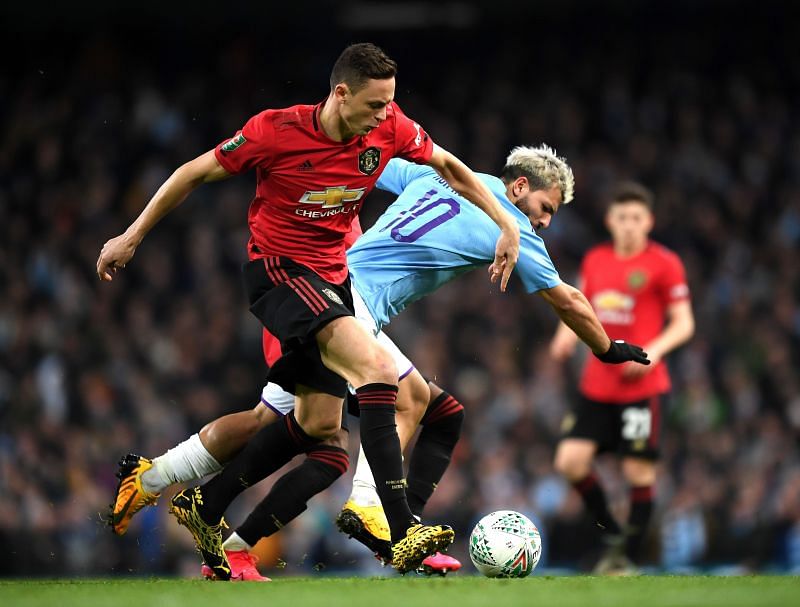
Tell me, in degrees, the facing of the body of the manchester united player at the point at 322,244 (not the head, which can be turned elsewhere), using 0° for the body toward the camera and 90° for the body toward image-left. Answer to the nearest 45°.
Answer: approximately 315°

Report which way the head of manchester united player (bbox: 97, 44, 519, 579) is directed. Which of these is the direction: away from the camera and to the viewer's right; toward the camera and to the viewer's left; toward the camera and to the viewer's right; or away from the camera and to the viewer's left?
toward the camera and to the viewer's right

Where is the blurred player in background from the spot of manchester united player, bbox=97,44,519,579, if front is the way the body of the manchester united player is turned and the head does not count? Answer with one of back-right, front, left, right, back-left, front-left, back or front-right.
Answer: left

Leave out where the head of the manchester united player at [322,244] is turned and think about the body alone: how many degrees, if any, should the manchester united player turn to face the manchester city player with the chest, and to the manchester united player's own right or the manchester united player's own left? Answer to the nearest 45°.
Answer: approximately 90° to the manchester united player's own left
